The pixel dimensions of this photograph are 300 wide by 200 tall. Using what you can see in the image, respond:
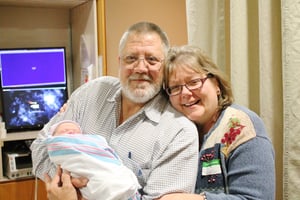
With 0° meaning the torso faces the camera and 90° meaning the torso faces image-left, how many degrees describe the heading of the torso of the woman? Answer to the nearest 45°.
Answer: approximately 45°

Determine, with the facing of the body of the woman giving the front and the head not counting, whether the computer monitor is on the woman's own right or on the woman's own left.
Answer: on the woman's own right

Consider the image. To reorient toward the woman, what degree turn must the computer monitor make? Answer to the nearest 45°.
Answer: approximately 45° to its left

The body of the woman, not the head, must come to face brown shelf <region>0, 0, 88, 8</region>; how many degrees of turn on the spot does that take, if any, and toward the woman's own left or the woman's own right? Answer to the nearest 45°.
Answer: approximately 90° to the woman's own right

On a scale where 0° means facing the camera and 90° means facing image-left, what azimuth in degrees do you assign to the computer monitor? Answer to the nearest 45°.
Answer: approximately 0°

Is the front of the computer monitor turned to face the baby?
yes
